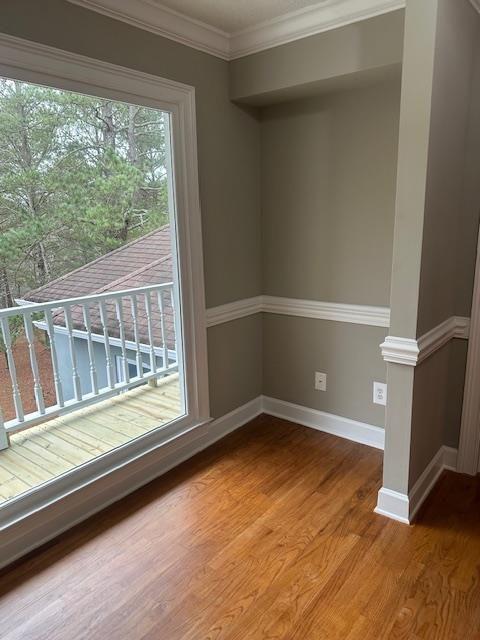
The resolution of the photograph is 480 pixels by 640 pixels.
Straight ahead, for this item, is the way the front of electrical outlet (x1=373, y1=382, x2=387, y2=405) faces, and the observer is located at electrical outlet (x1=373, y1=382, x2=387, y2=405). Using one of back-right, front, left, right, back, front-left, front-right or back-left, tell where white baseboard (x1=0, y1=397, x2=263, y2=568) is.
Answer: front

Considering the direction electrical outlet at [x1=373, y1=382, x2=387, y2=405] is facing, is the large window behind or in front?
in front

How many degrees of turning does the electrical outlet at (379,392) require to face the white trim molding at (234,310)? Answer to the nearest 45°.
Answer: approximately 45° to its right

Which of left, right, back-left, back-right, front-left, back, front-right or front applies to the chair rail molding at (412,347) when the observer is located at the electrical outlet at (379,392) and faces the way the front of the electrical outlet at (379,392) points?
front-left

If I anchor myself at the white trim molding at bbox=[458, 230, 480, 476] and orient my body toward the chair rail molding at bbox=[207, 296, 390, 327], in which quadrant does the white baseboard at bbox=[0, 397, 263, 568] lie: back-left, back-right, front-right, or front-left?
front-left

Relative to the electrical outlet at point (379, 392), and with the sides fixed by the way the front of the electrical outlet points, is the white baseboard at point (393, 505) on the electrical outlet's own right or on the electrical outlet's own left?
on the electrical outlet's own left

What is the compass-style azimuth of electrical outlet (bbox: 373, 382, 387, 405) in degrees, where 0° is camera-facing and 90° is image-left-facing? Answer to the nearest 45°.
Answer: approximately 45°

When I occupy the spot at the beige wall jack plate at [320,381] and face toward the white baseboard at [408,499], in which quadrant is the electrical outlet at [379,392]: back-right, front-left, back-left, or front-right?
front-left
